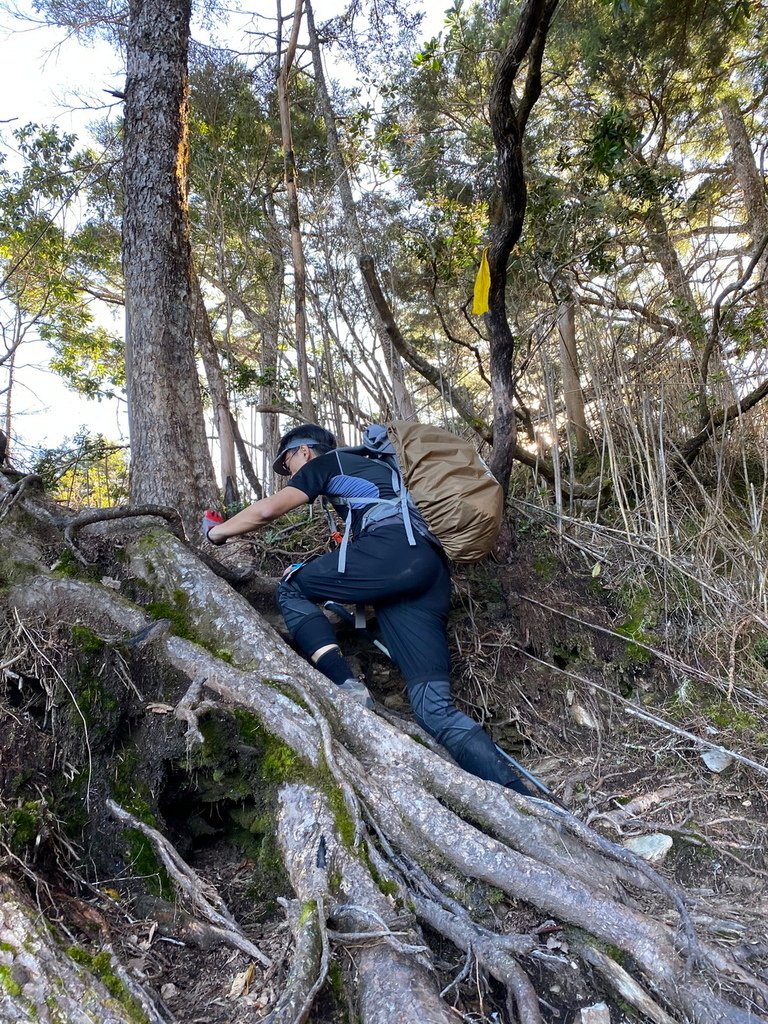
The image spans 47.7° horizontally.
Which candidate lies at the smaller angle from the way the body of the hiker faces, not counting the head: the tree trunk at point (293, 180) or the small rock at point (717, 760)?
the tree trunk

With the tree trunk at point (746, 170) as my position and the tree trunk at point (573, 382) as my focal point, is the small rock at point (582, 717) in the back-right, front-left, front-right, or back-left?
front-left

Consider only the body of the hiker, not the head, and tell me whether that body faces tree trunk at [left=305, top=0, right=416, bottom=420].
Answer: no

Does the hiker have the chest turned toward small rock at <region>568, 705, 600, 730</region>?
no

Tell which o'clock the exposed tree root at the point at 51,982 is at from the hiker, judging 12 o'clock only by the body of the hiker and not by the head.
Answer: The exposed tree root is roughly at 10 o'clock from the hiker.

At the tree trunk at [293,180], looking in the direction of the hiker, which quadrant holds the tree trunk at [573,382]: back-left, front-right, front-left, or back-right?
front-left

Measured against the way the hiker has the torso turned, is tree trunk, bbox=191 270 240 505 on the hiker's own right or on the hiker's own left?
on the hiker's own right

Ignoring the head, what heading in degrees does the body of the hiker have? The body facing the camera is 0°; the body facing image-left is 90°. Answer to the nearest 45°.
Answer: approximately 90°

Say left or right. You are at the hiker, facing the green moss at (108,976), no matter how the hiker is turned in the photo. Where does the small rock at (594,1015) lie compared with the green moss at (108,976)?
left

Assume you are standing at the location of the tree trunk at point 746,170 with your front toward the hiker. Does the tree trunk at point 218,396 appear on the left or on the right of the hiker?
right

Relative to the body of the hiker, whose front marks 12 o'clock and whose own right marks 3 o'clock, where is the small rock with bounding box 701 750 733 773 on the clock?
The small rock is roughly at 6 o'clock from the hiker.
